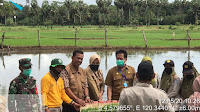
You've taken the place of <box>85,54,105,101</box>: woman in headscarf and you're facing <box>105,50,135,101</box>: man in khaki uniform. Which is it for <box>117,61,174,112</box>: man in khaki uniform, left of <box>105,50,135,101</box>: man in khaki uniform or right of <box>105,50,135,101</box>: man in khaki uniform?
right

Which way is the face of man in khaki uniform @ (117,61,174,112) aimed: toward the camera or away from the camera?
away from the camera

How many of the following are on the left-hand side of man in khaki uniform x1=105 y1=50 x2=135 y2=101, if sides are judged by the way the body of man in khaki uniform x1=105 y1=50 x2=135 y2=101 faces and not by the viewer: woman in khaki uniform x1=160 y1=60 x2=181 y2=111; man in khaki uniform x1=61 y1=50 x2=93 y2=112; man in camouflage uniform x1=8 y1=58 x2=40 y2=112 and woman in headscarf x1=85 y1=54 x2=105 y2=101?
1

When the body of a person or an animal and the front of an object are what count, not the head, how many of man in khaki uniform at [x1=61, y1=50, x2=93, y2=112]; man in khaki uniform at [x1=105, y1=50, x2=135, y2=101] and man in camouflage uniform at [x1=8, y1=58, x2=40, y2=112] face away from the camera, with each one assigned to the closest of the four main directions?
0

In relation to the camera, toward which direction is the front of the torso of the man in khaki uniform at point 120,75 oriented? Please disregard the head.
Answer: toward the camera

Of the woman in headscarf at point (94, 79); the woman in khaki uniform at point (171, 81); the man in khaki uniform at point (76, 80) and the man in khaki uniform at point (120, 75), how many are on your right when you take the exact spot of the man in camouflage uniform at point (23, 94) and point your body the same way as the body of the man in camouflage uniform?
0

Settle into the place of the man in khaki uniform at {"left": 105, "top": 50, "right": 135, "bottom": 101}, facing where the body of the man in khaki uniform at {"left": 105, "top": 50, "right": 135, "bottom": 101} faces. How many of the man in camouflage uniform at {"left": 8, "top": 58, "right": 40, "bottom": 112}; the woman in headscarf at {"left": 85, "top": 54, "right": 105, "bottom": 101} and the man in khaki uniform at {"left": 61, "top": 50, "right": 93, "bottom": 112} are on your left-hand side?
0

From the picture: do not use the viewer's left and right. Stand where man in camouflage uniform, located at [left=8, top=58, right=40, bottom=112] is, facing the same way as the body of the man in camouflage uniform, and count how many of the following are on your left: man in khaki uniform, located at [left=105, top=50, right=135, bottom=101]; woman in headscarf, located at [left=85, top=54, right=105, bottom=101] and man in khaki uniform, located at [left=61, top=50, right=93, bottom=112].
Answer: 3

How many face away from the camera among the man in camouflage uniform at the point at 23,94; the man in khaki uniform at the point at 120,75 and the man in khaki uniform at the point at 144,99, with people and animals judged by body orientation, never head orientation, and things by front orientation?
1

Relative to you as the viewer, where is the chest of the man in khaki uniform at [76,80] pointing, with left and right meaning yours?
facing the viewer and to the right of the viewer

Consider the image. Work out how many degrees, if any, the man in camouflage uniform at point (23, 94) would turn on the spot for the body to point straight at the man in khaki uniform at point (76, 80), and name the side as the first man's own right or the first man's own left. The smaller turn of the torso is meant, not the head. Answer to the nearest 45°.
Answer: approximately 90° to the first man's own left

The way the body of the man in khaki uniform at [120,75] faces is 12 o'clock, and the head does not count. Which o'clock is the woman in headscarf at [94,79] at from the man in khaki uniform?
The woman in headscarf is roughly at 4 o'clock from the man in khaki uniform.

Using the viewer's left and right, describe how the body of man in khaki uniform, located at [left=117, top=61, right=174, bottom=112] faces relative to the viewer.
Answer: facing away from the viewer

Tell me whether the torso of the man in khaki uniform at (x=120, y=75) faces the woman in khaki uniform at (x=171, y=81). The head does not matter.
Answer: no

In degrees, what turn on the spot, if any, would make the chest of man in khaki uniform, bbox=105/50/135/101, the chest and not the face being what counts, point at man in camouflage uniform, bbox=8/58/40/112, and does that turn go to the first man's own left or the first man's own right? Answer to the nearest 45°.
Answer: approximately 45° to the first man's own right

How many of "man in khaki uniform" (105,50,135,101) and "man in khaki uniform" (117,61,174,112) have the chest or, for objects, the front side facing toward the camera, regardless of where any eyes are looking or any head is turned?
1

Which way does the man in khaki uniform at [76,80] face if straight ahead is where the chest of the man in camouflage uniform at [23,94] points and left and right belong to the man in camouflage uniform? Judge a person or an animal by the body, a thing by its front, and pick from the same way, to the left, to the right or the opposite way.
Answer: the same way
